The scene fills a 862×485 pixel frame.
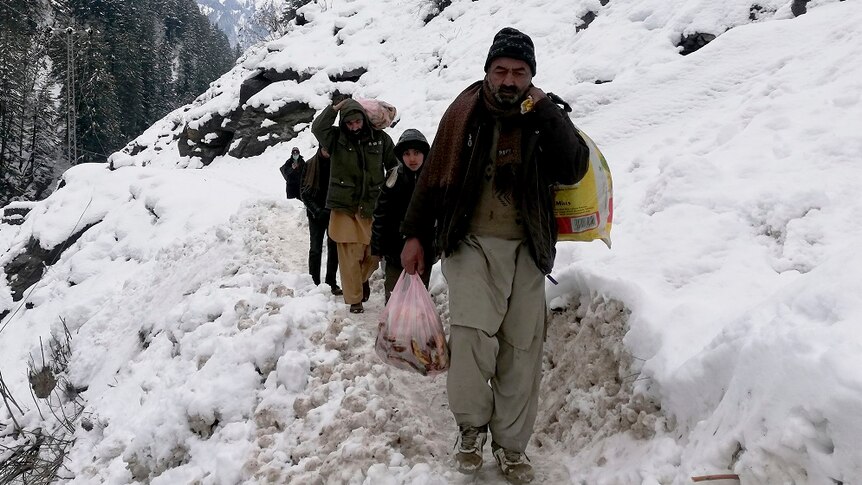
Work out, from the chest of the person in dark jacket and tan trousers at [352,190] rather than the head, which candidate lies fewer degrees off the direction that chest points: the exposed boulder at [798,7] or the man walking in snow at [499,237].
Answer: the man walking in snow

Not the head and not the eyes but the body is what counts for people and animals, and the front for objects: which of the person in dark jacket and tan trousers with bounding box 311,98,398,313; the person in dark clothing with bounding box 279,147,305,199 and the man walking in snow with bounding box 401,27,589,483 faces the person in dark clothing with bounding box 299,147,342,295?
the person in dark clothing with bounding box 279,147,305,199

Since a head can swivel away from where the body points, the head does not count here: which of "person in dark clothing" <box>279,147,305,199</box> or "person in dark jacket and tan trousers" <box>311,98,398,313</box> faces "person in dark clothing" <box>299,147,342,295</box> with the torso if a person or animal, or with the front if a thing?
"person in dark clothing" <box>279,147,305,199</box>

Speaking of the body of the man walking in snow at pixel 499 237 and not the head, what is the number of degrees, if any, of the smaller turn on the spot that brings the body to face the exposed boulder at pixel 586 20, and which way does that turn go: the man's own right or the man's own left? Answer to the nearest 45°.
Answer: approximately 180°

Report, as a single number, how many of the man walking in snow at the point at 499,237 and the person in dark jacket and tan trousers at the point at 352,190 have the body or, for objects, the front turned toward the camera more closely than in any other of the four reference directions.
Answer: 2

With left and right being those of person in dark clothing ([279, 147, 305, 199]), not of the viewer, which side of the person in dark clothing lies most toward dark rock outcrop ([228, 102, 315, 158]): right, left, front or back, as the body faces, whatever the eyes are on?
back
